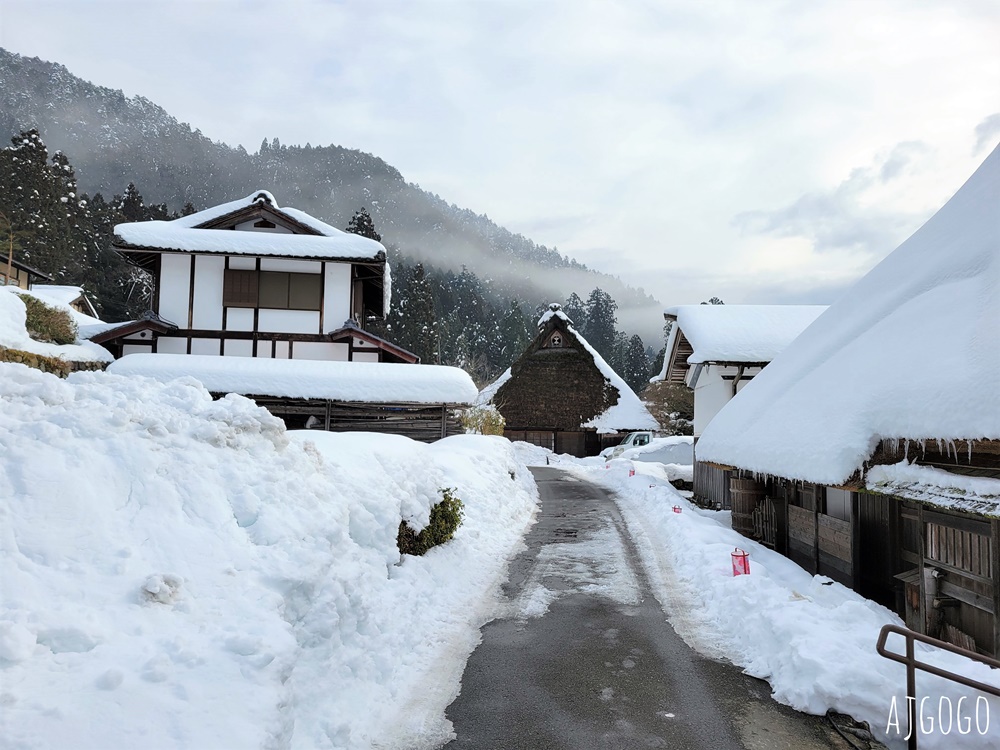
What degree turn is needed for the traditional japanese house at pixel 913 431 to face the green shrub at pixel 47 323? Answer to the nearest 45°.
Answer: approximately 45° to its right

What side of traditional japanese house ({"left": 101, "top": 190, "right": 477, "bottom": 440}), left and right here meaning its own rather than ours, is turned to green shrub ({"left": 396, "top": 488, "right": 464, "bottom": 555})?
front

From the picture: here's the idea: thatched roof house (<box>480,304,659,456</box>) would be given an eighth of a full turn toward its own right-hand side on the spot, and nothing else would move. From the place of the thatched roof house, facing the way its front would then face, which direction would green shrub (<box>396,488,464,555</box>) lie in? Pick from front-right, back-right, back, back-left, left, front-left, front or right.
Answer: front-left

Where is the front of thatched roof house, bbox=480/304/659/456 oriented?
toward the camera

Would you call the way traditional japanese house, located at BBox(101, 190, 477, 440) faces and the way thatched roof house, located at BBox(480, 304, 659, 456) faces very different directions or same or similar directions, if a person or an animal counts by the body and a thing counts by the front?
same or similar directions

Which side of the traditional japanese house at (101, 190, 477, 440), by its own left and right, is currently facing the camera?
front

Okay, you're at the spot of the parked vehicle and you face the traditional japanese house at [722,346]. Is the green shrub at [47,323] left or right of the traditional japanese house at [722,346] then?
right

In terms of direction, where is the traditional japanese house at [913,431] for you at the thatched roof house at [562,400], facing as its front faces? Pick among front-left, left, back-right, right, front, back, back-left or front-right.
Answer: front

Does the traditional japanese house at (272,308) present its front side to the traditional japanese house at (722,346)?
no

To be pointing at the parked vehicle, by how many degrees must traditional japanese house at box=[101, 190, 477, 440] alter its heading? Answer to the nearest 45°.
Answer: approximately 90° to its left

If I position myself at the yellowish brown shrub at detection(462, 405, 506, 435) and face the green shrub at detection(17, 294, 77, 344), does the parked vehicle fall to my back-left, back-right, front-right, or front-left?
back-left

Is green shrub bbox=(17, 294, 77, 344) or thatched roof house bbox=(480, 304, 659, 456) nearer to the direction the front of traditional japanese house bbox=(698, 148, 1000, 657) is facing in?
the green shrub

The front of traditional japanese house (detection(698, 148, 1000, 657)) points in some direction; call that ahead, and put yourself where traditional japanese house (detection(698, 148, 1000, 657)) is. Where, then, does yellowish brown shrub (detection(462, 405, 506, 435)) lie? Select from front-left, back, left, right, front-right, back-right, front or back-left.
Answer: right

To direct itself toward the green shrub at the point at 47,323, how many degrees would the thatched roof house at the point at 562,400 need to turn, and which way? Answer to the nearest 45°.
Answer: approximately 45° to its right
